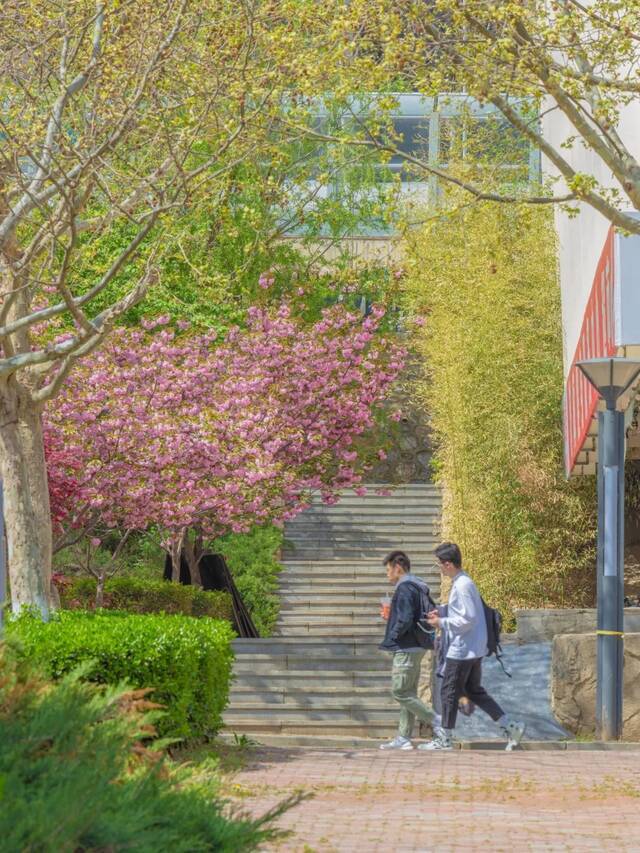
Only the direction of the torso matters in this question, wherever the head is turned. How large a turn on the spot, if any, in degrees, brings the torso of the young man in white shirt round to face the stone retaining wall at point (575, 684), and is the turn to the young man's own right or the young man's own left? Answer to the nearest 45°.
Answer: approximately 135° to the young man's own right

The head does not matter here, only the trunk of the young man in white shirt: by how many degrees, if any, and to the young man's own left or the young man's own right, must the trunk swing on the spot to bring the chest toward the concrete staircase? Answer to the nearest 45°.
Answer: approximately 90° to the young man's own right

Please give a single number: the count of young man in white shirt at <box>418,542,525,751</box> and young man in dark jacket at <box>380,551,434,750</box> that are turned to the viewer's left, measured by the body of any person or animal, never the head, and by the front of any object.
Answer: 2

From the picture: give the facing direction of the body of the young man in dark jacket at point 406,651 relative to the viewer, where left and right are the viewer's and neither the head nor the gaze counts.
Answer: facing to the left of the viewer

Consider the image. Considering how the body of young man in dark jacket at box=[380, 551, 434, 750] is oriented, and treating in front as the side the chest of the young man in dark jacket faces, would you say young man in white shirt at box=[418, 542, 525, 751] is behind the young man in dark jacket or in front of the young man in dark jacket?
behind

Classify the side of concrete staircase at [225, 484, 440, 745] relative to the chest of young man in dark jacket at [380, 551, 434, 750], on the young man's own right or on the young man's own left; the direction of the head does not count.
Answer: on the young man's own right

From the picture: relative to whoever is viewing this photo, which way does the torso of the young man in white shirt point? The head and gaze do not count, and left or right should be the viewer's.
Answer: facing to the left of the viewer

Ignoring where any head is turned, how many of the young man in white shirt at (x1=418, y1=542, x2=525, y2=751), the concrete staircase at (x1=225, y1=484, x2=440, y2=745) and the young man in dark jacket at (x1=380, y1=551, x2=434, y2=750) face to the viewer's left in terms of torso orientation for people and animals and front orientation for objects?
2
